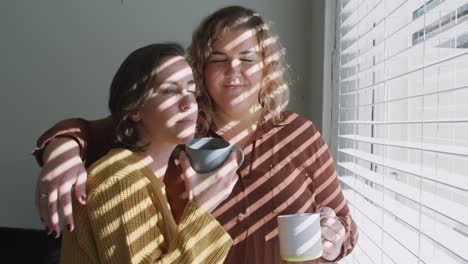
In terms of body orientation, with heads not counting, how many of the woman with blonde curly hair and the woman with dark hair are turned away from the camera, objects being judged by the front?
0

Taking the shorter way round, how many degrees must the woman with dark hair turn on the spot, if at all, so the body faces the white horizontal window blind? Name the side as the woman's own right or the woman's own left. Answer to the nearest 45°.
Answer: approximately 45° to the woman's own left

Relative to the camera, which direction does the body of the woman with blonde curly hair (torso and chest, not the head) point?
toward the camera

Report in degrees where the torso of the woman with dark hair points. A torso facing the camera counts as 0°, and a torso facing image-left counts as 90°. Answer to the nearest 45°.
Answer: approximately 315°
